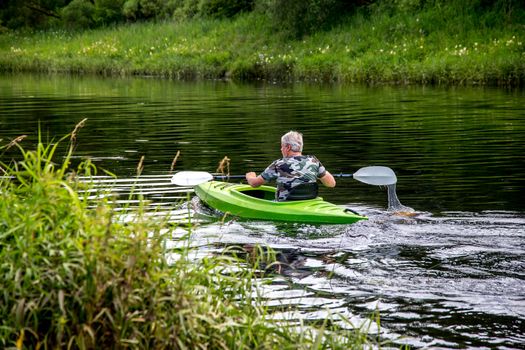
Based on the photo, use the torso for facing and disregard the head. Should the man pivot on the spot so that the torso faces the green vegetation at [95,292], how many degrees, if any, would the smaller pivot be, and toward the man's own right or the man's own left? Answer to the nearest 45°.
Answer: approximately 135° to the man's own left

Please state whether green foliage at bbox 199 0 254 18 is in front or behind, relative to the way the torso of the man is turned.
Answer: in front
